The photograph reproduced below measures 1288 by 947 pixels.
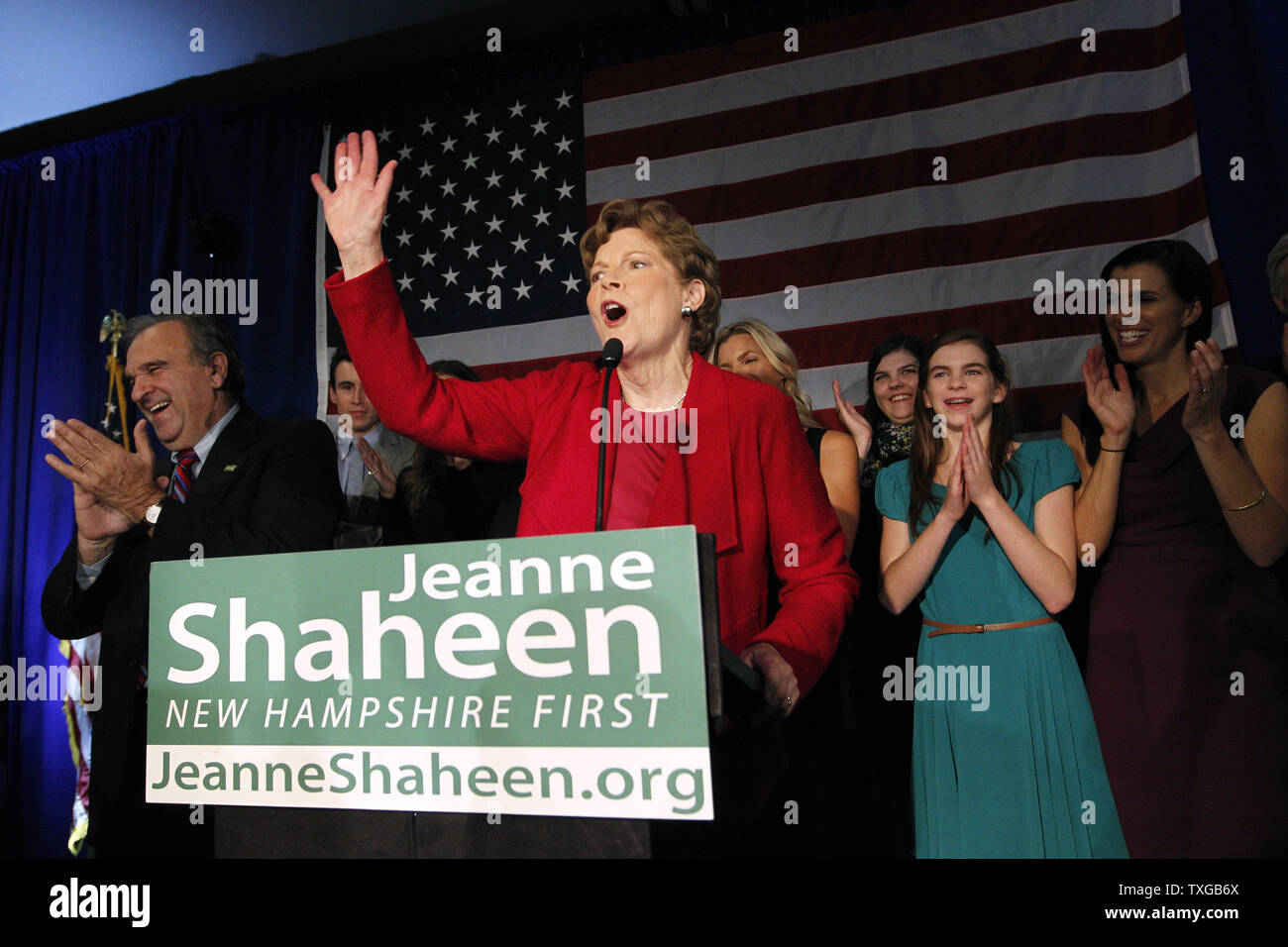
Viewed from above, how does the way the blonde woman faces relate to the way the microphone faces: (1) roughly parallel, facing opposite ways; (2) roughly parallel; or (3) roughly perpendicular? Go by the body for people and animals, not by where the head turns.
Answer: roughly parallel, facing opposite ways

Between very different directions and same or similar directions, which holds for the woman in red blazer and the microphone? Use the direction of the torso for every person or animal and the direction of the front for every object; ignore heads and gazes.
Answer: very different directions

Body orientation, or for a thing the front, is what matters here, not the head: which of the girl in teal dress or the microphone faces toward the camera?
the girl in teal dress

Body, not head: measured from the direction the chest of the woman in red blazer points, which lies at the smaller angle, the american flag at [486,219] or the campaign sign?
the campaign sign

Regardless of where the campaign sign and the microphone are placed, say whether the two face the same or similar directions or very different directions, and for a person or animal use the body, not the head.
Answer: very different directions

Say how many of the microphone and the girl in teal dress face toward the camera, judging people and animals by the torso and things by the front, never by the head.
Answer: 1

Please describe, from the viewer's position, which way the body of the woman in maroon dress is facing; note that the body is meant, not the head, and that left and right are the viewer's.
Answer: facing the viewer and to the left of the viewer

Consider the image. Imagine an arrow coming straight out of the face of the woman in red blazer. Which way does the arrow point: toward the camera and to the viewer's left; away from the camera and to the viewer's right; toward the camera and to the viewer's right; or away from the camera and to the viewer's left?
toward the camera and to the viewer's left
